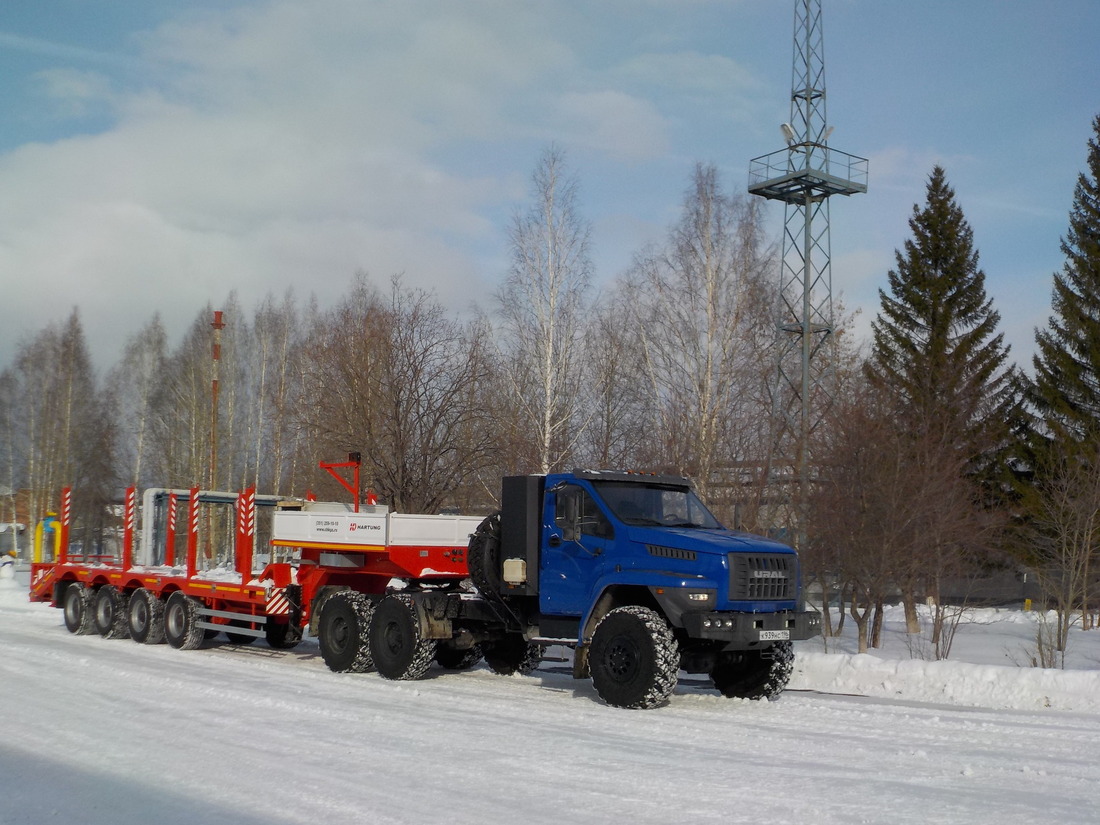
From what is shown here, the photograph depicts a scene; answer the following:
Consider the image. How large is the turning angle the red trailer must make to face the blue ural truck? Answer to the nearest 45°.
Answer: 0° — it already faces it

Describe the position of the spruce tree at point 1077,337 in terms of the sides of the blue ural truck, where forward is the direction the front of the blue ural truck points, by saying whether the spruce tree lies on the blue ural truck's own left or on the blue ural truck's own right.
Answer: on the blue ural truck's own left

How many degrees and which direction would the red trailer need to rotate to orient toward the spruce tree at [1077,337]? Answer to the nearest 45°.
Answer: approximately 90° to its left

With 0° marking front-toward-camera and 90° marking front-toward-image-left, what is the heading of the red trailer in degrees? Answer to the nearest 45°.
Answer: approximately 315°

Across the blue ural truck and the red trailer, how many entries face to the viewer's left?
0

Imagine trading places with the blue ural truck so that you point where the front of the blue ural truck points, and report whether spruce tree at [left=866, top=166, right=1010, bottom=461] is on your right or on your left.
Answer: on your left

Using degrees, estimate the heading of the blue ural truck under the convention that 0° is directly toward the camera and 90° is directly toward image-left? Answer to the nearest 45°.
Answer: approximately 315°

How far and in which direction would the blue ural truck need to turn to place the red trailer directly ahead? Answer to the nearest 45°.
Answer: approximately 180°
